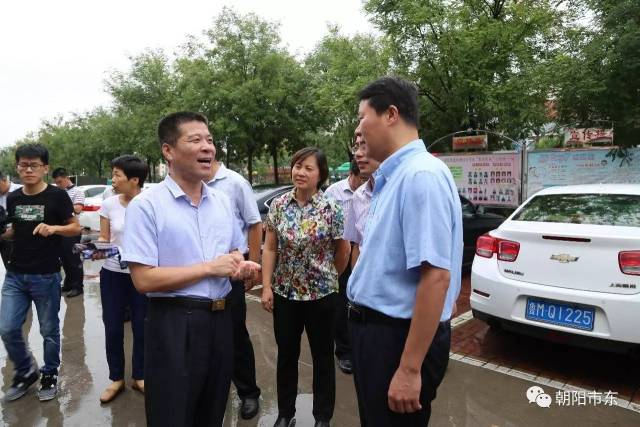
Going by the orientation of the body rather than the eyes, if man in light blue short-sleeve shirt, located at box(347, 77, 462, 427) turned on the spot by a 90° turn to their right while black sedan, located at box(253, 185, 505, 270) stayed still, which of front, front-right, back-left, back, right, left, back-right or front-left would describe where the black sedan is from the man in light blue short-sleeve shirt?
front

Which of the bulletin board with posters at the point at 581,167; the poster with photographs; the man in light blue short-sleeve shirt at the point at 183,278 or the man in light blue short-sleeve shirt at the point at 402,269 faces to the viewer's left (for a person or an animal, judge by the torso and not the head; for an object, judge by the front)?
the man in light blue short-sleeve shirt at the point at 402,269

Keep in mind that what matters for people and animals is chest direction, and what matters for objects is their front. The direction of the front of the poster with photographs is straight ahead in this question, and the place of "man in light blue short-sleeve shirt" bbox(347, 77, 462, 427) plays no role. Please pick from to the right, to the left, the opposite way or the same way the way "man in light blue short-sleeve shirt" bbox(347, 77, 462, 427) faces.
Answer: to the right

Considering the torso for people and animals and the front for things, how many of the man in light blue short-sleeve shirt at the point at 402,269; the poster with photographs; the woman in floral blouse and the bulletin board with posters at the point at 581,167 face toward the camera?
3

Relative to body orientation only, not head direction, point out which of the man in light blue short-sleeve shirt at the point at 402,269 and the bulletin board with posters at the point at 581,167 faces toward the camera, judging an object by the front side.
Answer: the bulletin board with posters

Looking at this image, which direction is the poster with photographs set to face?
toward the camera

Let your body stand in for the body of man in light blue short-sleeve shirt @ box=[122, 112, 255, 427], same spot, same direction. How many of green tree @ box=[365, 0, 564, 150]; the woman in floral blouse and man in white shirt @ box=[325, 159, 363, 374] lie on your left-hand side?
3

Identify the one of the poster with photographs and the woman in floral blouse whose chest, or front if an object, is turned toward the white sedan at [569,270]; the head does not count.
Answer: the poster with photographs

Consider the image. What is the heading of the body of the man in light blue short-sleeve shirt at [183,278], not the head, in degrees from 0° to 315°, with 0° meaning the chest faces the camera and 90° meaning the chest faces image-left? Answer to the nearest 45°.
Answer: approximately 315°

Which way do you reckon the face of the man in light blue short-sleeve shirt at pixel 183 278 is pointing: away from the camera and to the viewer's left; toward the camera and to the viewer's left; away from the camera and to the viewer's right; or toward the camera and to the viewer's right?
toward the camera and to the viewer's right

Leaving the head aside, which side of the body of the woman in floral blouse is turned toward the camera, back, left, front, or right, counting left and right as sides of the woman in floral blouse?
front

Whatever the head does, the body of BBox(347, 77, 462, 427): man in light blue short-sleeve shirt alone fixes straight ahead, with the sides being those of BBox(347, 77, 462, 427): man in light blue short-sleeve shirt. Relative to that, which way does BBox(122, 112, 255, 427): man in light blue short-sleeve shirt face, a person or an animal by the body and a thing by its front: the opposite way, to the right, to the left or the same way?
the opposite way

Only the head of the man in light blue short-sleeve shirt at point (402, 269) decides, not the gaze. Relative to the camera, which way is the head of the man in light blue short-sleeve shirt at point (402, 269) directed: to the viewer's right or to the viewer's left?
to the viewer's left

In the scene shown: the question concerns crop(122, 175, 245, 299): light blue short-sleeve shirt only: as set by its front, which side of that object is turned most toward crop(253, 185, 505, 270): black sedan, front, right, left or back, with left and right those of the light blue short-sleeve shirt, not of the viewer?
left

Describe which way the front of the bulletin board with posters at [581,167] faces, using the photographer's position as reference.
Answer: facing the viewer

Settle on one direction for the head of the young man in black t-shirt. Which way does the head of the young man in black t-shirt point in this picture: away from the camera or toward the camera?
toward the camera

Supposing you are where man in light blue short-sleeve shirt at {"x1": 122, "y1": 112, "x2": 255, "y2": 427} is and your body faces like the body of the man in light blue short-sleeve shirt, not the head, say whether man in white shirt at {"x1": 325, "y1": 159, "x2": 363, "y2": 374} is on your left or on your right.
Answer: on your left

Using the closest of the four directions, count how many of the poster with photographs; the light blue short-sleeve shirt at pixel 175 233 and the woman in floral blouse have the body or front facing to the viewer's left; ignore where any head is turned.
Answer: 0
